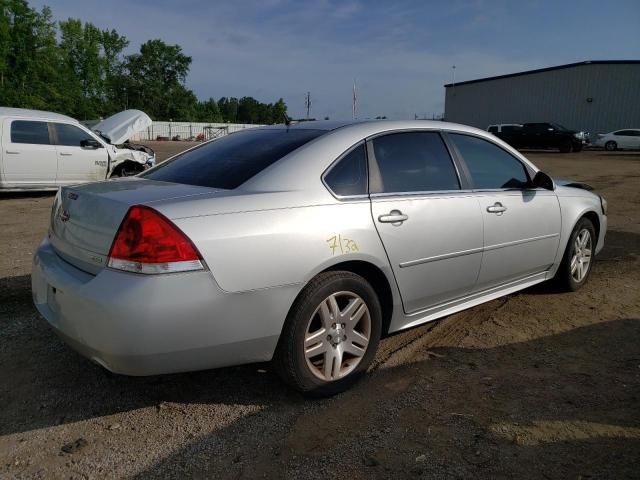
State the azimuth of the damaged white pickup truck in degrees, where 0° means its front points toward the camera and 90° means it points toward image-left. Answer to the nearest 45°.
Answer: approximately 270°

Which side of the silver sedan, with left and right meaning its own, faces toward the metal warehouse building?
front

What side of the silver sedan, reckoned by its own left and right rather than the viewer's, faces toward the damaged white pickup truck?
left

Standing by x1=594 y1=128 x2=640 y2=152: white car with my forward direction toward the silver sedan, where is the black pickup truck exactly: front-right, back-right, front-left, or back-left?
front-right

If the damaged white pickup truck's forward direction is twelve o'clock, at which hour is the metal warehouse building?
The metal warehouse building is roughly at 11 o'clock from the damaged white pickup truck.

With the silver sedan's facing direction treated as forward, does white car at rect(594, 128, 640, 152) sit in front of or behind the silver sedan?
in front

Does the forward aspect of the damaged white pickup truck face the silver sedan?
no

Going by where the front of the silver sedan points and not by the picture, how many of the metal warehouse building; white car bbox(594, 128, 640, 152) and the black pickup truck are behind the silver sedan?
0

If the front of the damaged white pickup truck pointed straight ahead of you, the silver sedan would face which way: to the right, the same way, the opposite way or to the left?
the same way

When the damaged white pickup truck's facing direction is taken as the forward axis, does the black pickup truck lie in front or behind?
in front

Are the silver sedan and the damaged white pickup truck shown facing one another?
no

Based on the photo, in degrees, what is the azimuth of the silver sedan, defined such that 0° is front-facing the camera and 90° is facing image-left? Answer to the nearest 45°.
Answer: approximately 225°

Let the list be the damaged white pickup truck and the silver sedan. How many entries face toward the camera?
0

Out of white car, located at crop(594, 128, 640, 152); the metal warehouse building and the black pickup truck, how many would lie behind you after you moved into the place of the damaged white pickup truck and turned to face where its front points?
0
